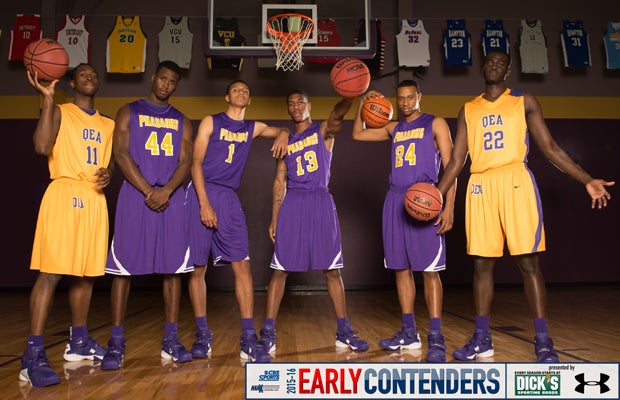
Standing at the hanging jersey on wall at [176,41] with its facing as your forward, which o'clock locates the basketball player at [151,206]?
The basketball player is roughly at 12 o'clock from the hanging jersey on wall.

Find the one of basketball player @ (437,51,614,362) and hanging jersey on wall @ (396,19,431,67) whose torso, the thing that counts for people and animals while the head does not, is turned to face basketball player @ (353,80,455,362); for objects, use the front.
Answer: the hanging jersey on wall

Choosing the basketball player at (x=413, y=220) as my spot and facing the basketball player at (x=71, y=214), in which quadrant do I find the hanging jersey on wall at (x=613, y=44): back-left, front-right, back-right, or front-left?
back-right

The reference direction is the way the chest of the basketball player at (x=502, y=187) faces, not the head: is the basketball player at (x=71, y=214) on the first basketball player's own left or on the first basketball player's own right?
on the first basketball player's own right

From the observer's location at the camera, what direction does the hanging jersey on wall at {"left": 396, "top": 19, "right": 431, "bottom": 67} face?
facing the viewer

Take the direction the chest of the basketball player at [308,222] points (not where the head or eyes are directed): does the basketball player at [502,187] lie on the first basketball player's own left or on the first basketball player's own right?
on the first basketball player's own left

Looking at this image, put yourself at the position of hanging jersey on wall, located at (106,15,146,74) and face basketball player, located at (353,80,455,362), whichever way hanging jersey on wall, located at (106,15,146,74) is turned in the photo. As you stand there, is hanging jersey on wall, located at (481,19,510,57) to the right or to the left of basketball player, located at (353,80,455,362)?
left

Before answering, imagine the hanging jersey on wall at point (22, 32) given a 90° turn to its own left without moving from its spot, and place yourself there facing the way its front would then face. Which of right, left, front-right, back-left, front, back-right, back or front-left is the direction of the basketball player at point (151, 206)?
right

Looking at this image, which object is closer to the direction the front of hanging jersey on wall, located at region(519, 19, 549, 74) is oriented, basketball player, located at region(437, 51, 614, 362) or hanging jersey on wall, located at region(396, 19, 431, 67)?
the basketball player

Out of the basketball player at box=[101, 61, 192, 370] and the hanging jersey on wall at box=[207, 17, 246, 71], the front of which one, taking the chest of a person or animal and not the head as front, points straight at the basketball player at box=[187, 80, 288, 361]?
the hanging jersey on wall

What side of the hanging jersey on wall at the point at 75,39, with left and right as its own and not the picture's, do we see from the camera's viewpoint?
front

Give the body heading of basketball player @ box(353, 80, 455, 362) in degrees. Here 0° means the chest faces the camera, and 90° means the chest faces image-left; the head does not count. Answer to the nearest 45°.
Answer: approximately 45°

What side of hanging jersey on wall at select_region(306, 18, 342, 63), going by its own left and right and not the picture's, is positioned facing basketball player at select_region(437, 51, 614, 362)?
front

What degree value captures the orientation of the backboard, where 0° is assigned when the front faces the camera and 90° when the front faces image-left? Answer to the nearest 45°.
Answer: approximately 0°

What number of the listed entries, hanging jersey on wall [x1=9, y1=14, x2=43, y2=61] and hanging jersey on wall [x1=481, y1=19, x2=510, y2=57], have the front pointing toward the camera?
2

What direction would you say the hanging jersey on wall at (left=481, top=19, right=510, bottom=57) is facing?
toward the camera

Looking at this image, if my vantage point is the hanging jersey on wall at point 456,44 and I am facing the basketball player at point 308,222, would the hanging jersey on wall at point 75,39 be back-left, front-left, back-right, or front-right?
front-right
